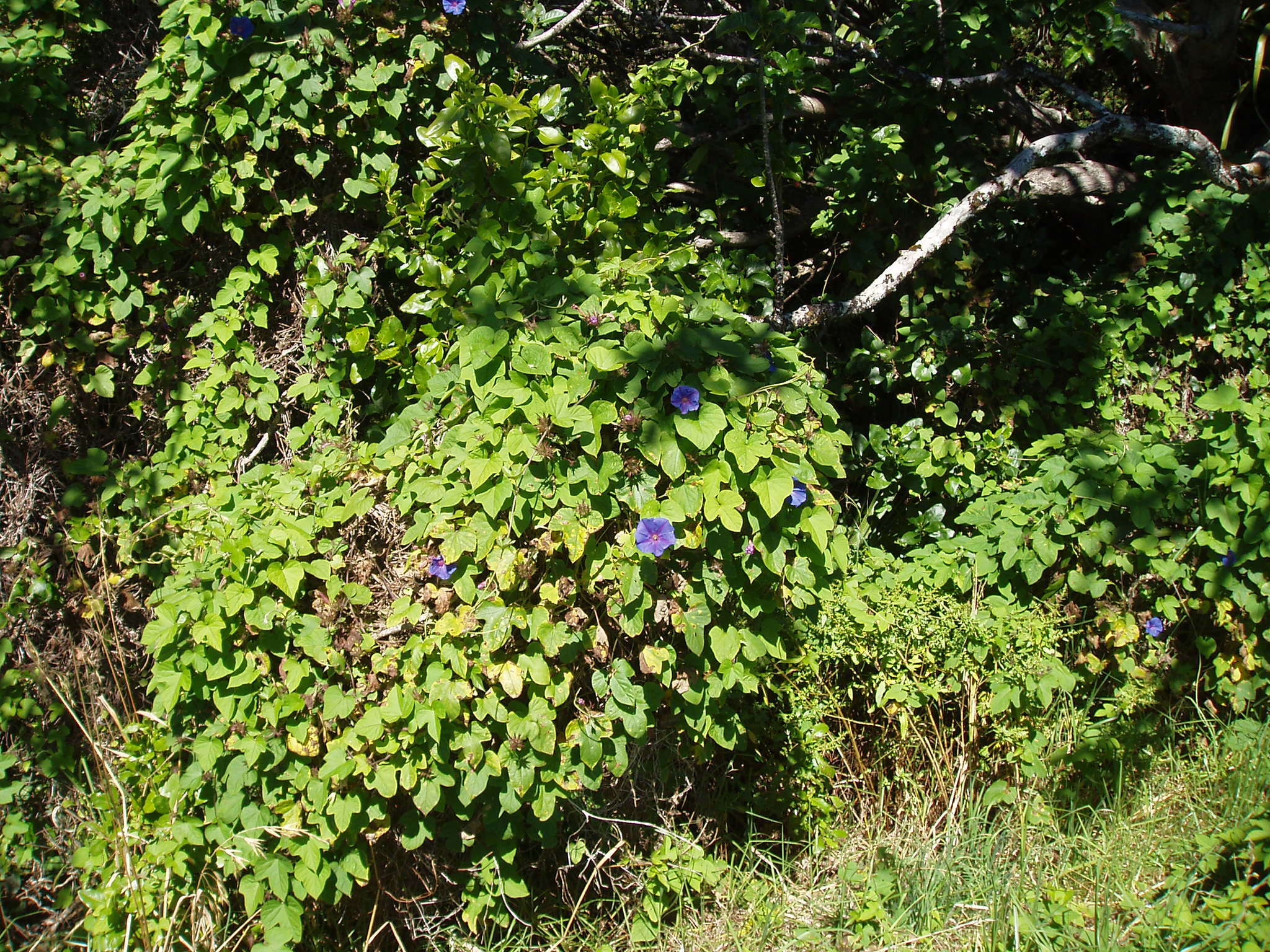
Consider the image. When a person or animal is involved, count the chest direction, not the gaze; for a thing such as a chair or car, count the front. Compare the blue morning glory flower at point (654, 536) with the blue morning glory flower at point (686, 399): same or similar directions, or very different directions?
same or similar directions

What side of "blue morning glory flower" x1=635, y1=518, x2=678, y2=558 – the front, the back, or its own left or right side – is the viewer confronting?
front

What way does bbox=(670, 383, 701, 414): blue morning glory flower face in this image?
toward the camera

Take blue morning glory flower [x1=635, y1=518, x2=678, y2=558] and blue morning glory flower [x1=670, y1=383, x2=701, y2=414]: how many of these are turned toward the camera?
2
